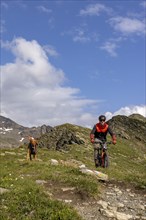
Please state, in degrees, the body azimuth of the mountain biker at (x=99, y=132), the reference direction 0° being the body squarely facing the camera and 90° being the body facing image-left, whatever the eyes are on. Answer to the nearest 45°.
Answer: approximately 0°
